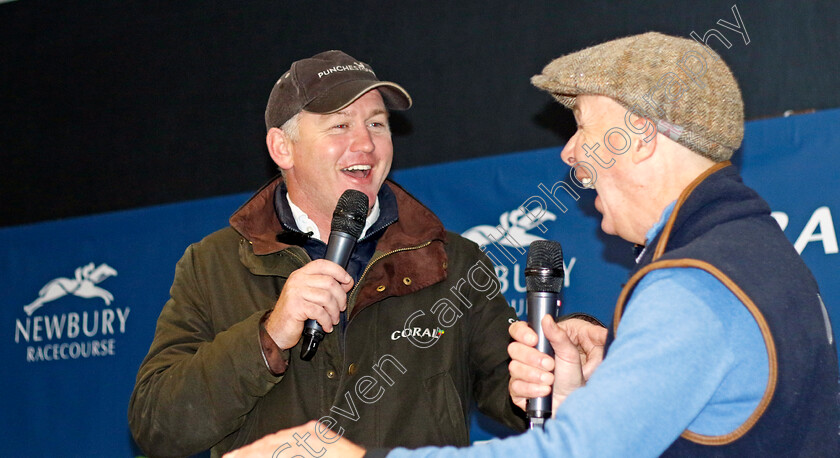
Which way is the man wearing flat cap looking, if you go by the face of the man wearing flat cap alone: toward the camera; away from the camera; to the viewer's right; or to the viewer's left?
to the viewer's left

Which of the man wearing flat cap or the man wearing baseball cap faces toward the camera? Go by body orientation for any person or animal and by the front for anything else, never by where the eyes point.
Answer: the man wearing baseball cap

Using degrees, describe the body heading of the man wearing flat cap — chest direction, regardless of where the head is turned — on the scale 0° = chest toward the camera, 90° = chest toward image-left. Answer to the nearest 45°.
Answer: approximately 90°

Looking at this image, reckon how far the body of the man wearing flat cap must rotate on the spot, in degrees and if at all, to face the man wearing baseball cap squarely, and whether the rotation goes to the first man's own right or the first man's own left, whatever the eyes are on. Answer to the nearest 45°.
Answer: approximately 45° to the first man's own right

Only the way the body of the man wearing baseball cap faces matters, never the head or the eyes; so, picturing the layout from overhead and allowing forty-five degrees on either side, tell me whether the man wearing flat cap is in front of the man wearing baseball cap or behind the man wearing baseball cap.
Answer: in front

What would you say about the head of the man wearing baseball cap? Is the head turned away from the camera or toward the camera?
toward the camera

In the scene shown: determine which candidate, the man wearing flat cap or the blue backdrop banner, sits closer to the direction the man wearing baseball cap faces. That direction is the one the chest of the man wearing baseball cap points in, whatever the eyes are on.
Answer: the man wearing flat cap

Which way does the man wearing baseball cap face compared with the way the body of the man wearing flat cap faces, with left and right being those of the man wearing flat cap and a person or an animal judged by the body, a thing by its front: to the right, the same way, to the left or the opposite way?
to the left

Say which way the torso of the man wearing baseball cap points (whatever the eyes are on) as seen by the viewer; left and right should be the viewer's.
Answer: facing the viewer
